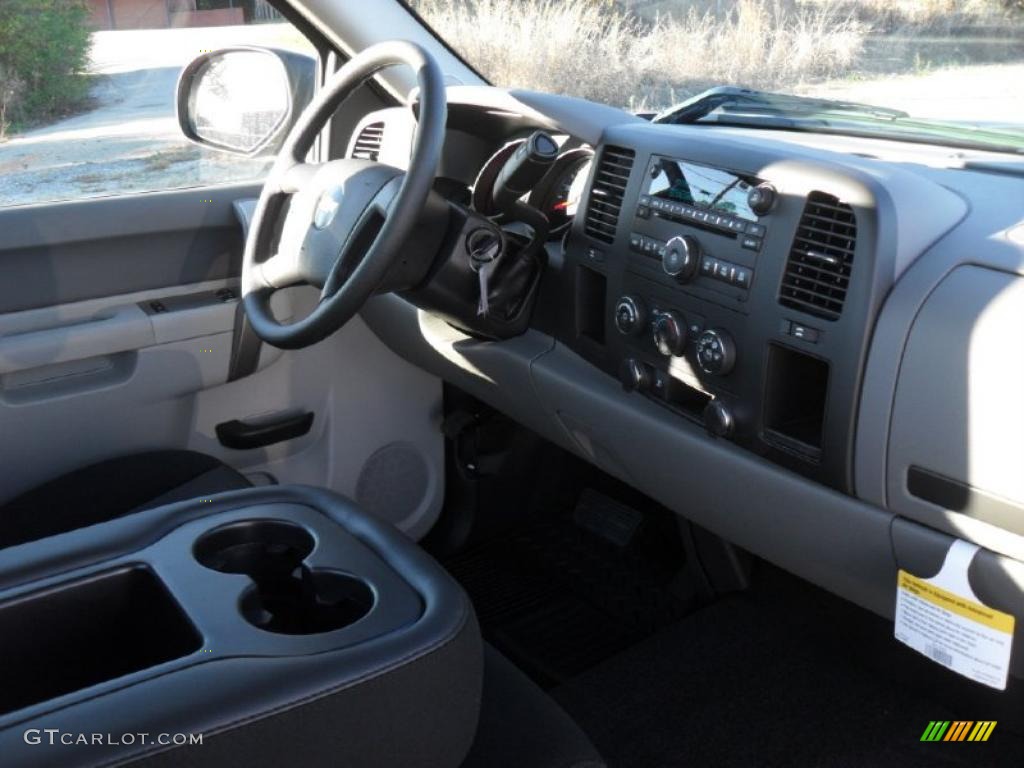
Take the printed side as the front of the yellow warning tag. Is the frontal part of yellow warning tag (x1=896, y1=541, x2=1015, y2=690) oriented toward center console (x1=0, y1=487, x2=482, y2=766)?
yes

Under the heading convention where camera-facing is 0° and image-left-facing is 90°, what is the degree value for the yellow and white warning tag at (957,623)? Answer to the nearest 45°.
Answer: approximately 45°

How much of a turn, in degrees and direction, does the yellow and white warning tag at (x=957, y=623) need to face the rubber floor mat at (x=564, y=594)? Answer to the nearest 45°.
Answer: approximately 90° to its right

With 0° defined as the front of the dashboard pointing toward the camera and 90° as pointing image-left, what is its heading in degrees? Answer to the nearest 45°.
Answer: approximately 45°

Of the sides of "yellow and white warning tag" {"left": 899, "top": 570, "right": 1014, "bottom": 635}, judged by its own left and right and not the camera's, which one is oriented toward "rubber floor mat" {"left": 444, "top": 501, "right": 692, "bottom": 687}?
right
